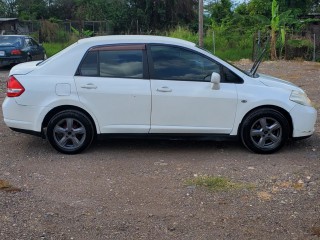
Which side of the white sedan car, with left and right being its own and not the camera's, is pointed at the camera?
right

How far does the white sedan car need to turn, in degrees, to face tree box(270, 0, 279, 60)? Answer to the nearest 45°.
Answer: approximately 90° to its left
